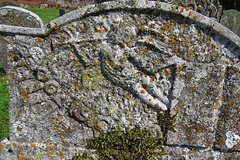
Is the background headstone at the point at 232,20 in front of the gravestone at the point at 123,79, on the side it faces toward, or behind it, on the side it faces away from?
behind

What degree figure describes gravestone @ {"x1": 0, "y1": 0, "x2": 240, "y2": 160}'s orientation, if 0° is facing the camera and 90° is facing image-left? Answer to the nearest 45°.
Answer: approximately 0°
